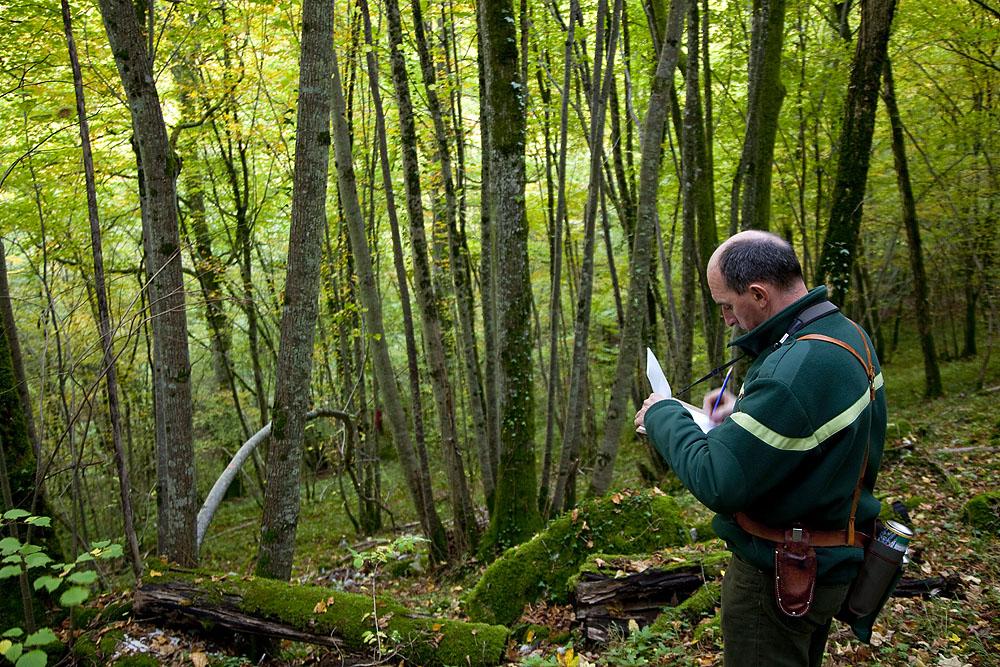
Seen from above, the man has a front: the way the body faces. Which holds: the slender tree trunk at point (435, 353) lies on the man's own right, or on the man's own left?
on the man's own right

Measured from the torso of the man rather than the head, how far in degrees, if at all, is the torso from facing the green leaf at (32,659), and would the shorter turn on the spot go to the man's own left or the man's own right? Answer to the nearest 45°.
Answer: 0° — they already face it

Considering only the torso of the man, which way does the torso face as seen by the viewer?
to the viewer's left

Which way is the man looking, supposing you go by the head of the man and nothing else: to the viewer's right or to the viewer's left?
to the viewer's left

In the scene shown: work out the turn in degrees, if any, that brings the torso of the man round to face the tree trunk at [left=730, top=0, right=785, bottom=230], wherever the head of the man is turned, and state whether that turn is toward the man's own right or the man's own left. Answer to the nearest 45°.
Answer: approximately 90° to the man's own right

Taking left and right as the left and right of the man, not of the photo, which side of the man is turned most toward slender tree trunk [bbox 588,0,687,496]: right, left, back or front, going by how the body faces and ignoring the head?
right

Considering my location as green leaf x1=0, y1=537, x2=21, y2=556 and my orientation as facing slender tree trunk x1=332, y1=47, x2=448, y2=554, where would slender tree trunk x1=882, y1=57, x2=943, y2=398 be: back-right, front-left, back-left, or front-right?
front-right

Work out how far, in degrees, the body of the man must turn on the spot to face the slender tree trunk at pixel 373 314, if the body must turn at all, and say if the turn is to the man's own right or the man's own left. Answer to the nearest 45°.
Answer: approximately 45° to the man's own right
